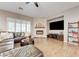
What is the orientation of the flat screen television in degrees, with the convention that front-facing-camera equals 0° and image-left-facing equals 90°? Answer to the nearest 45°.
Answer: approximately 45°

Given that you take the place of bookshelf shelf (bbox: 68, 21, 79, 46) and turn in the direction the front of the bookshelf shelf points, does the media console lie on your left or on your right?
on your right

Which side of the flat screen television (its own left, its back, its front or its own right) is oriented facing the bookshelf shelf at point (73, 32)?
left

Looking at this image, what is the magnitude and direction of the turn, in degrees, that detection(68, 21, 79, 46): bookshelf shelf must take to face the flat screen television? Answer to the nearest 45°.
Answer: approximately 90° to its right

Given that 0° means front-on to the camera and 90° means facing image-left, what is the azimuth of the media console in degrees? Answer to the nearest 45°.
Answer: approximately 45°

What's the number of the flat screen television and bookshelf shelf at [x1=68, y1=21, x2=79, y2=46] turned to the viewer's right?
0
